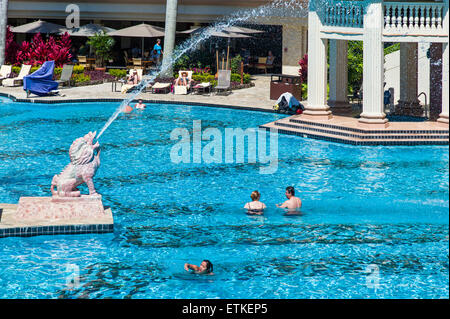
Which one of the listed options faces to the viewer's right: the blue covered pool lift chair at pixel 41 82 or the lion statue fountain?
the lion statue fountain

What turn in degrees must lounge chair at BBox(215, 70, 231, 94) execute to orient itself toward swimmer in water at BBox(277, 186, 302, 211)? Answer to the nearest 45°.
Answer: approximately 45° to its left

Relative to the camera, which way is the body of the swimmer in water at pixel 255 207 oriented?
away from the camera

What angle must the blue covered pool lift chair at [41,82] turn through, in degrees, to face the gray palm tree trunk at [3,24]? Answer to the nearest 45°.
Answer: approximately 135° to its right

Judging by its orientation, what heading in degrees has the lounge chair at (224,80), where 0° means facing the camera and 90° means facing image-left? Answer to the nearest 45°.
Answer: approximately 45°

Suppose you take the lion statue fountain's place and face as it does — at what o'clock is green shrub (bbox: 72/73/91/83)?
The green shrub is roughly at 9 o'clock from the lion statue fountain.

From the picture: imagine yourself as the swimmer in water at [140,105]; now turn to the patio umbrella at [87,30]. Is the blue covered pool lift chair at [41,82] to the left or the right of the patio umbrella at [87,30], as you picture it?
left

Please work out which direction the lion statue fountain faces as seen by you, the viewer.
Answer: facing to the right of the viewer

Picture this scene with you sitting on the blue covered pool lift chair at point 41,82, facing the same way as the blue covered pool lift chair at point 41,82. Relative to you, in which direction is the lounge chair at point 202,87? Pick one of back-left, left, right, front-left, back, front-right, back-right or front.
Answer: back-left

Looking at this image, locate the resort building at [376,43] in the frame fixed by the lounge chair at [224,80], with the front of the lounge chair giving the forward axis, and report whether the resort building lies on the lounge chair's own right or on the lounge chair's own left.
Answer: on the lounge chair's own left
